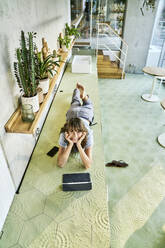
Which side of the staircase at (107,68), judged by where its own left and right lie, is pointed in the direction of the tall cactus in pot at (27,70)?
right

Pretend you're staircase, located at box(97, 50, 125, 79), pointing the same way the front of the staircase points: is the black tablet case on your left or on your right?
on your right
